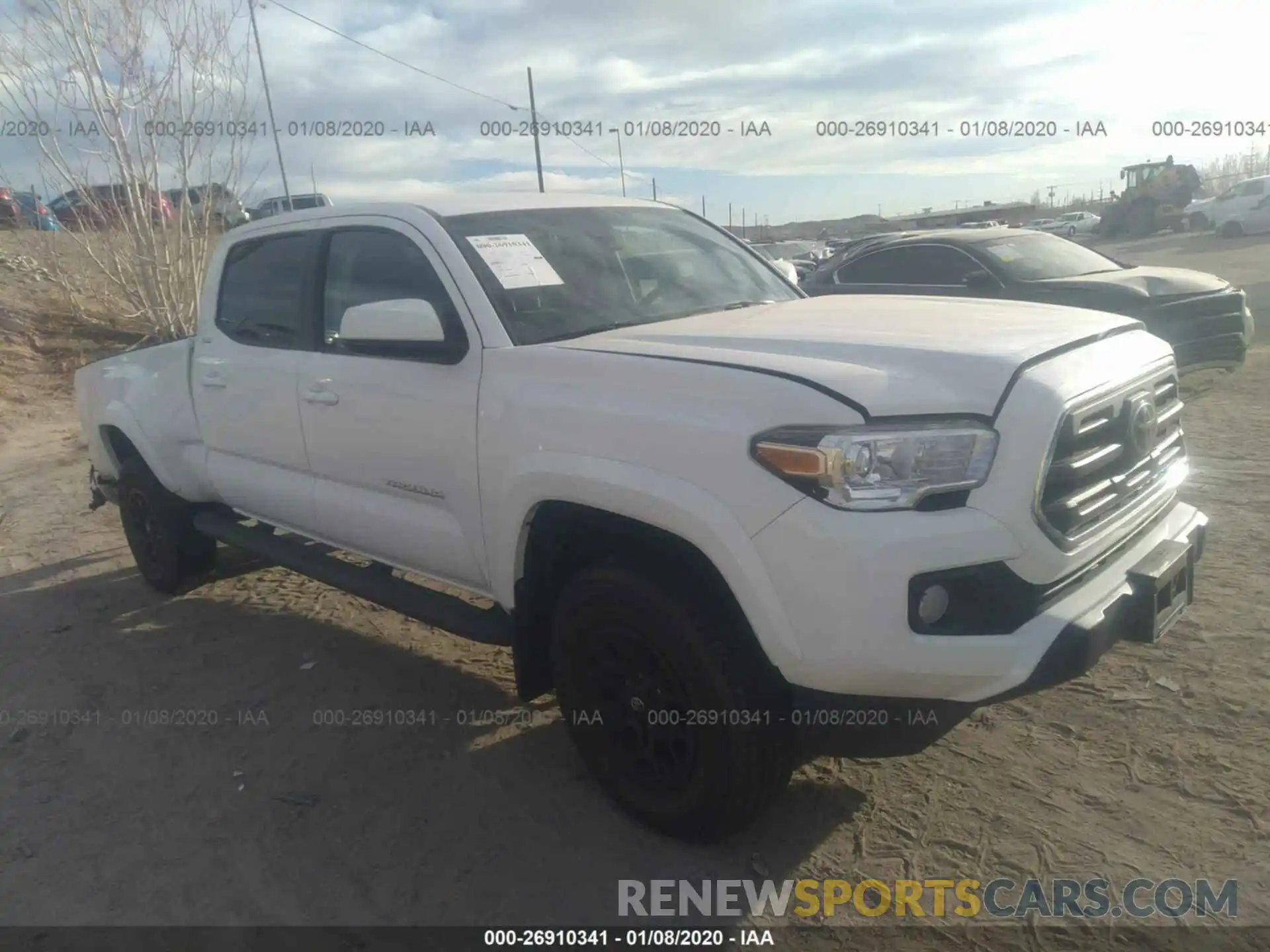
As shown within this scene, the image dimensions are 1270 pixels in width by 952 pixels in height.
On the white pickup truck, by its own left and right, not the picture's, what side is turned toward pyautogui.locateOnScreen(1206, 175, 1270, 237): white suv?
left

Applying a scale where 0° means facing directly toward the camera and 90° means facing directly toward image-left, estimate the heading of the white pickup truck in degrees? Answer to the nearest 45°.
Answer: approximately 315°
